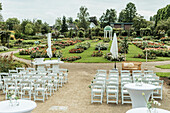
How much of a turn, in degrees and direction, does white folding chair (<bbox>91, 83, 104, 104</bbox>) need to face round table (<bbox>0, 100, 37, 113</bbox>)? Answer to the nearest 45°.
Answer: approximately 135° to its left

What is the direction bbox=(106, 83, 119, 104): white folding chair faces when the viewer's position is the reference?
facing away from the viewer

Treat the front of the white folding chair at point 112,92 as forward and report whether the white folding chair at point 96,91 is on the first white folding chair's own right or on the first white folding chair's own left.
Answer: on the first white folding chair's own left

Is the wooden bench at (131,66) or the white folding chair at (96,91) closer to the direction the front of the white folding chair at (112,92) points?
the wooden bench

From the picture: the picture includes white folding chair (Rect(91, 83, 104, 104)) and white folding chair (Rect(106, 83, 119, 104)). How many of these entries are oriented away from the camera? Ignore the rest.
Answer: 2

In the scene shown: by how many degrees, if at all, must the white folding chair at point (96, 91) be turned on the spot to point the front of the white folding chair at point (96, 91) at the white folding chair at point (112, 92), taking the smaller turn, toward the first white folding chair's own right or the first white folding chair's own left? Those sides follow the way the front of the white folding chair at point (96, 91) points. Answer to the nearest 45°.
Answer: approximately 90° to the first white folding chair's own right

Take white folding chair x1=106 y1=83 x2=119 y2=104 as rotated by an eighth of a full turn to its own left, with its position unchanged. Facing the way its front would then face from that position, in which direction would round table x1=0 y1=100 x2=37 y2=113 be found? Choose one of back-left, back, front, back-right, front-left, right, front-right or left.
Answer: left

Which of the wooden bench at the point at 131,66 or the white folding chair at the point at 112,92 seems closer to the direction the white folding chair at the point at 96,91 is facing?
the wooden bench

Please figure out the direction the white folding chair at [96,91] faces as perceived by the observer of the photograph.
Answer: facing away from the viewer

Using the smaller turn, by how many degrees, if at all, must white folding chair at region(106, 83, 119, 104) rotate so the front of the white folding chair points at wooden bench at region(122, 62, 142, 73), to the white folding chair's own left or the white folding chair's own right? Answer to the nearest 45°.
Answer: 0° — it already faces it
